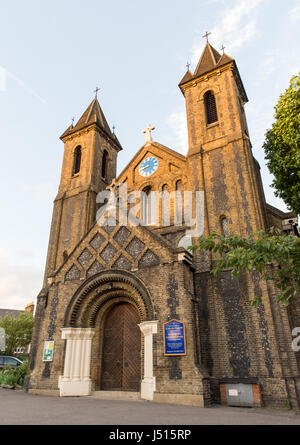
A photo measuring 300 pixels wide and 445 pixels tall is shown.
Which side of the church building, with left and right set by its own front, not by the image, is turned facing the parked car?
right

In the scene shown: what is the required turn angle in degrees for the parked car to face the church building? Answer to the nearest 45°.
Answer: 0° — it already faces it

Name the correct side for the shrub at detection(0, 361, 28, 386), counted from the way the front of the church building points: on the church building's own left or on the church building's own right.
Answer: on the church building's own right

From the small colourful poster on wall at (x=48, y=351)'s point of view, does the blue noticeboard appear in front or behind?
in front

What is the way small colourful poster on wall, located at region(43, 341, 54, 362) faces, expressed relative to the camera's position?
facing the viewer

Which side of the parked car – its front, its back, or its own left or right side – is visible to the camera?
right

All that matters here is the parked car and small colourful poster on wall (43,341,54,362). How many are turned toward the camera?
1

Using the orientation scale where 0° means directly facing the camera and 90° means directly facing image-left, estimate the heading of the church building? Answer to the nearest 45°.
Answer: approximately 45°
